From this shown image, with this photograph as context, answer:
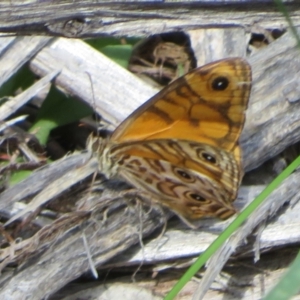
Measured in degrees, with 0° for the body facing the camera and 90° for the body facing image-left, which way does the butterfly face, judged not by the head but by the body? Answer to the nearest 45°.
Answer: approximately 90°
